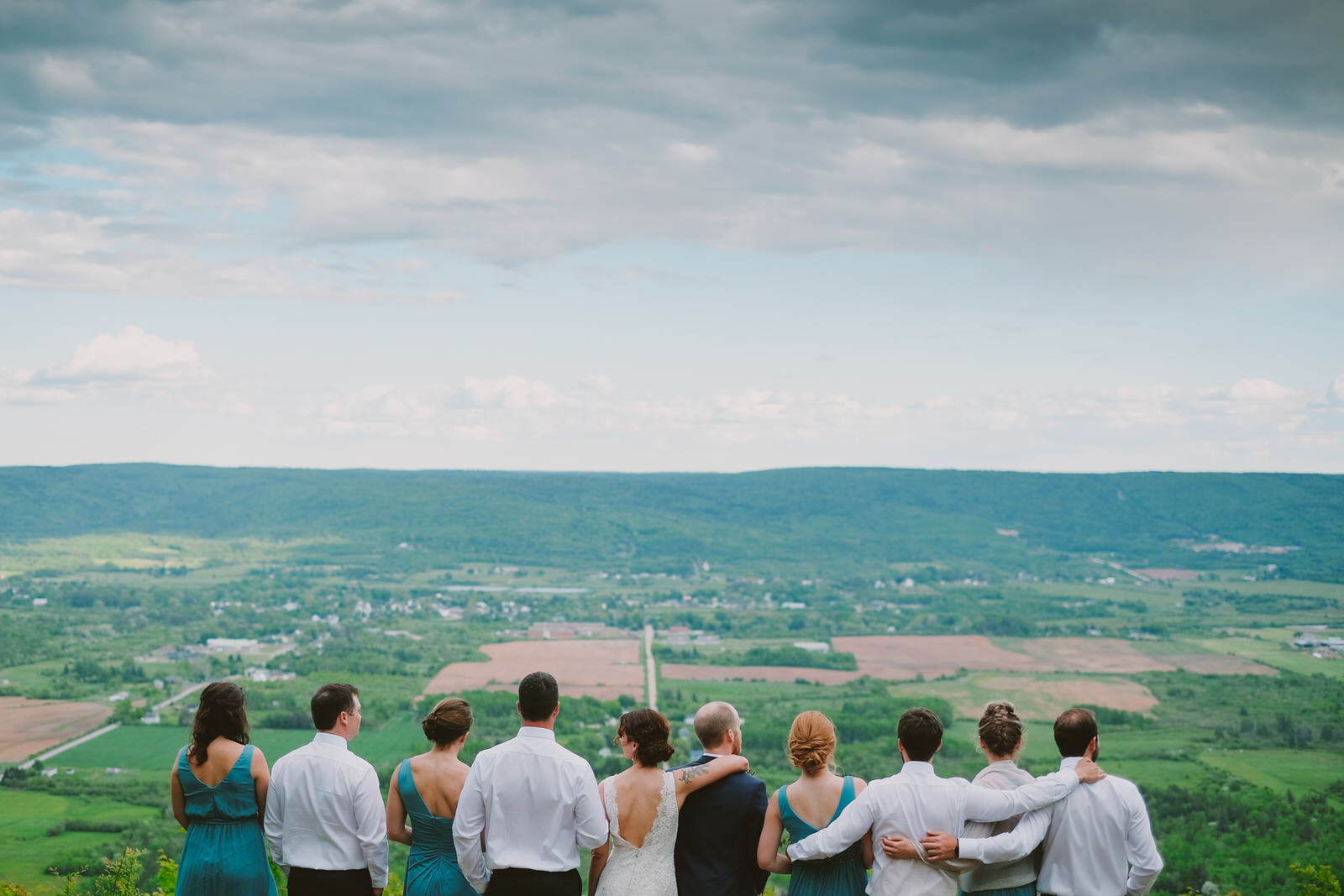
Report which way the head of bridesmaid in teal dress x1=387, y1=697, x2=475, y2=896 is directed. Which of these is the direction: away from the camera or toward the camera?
away from the camera

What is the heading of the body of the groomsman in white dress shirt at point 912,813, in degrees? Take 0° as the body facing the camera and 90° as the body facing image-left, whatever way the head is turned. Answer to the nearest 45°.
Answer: approximately 180°

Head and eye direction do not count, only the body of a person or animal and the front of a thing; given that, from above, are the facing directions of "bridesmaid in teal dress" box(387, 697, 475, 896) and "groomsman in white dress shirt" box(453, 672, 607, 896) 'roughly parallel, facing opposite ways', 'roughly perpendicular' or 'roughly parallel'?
roughly parallel

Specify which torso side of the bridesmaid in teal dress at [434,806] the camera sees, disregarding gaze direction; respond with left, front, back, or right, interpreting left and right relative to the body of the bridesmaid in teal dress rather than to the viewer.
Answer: back

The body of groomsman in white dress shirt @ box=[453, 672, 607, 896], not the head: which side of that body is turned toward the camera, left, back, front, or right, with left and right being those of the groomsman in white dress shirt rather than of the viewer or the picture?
back

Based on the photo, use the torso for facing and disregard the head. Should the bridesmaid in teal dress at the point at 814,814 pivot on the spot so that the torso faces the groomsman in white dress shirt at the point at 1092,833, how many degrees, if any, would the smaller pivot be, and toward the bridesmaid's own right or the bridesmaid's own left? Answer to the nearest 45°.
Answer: approximately 90° to the bridesmaid's own right

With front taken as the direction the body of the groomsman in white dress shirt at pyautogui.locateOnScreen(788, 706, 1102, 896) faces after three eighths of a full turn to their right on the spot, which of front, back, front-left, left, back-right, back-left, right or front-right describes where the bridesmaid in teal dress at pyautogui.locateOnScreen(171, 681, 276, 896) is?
back-right

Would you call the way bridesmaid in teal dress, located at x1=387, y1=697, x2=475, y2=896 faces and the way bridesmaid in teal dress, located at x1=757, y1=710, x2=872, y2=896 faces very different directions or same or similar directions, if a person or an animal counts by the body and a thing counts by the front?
same or similar directions

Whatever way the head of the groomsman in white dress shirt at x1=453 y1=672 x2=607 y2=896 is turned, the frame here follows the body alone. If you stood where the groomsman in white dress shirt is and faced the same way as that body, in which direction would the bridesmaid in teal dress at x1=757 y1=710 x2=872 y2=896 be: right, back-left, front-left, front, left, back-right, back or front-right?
right

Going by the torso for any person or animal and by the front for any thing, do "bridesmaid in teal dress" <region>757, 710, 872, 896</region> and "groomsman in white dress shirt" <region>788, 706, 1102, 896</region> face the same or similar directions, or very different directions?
same or similar directions

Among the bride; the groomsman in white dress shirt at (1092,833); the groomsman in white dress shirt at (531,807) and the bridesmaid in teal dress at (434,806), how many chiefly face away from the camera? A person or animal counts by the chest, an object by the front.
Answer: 4

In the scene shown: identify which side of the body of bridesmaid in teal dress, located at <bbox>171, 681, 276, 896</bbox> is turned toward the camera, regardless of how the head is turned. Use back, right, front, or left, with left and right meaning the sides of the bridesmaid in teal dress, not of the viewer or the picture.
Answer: back

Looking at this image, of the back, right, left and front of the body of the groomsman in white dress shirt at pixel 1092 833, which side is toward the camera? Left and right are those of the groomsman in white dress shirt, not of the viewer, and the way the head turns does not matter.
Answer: back

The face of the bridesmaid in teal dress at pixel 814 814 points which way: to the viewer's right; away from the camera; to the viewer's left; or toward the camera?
away from the camera

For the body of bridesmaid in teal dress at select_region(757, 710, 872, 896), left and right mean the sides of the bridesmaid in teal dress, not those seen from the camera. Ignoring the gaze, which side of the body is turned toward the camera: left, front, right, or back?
back

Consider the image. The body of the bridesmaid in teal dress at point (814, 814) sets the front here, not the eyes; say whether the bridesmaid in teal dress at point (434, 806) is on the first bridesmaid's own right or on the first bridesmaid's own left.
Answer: on the first bridesmaid's own left

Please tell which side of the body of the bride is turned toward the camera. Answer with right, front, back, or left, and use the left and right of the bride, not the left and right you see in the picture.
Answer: back
